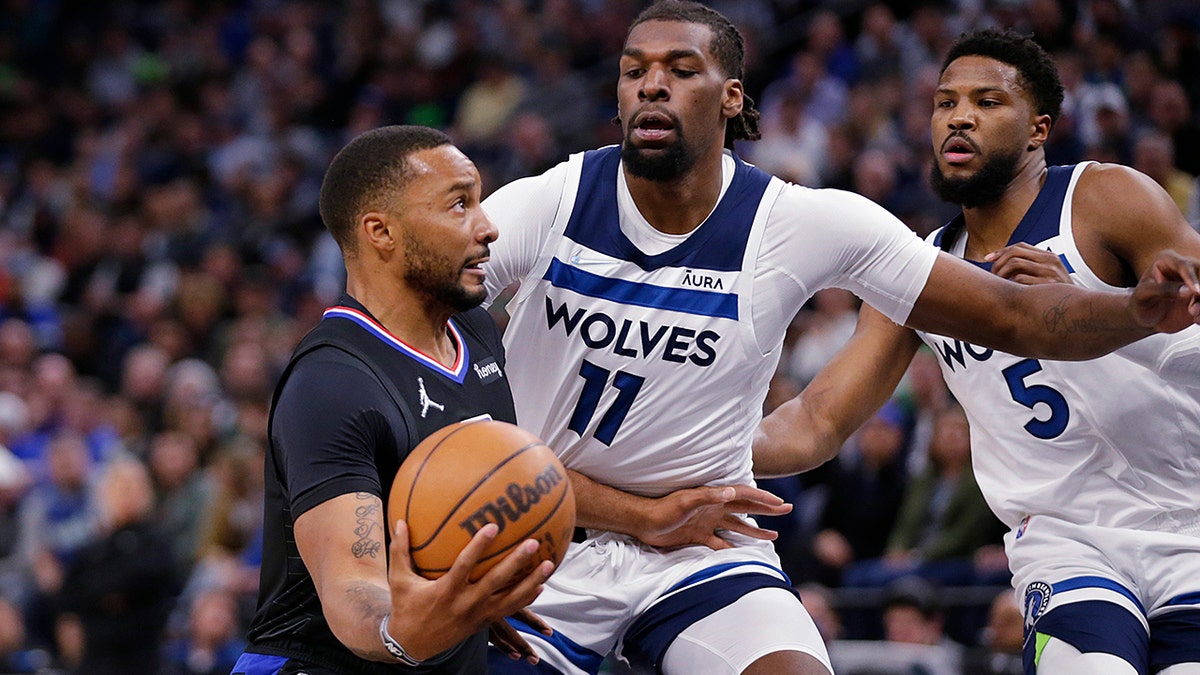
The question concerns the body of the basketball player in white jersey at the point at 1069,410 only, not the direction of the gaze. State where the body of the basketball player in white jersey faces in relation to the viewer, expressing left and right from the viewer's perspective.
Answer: facing the viewer and to the left of the viewer

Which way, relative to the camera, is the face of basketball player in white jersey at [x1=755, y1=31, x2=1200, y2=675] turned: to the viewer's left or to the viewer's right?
to the viewer's left

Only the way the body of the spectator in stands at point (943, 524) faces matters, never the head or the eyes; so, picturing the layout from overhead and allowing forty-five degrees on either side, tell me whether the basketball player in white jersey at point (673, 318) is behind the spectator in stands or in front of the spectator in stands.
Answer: in front

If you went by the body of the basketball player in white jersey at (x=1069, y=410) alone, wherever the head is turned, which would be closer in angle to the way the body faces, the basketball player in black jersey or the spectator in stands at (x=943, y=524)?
the basketball player in black jersey

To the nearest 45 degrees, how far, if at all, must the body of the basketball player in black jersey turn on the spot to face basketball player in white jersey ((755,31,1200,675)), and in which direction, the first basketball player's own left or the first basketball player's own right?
approximately 45° to the first basketball player's own left

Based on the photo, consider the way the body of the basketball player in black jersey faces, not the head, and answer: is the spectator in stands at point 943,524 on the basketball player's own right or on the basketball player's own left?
on the basketball player's own left

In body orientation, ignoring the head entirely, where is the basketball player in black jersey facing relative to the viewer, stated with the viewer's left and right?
facing the viewer and to the right of the viewer

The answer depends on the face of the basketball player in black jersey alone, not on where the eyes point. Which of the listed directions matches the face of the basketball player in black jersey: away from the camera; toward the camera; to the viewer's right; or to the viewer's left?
to the viewer's right

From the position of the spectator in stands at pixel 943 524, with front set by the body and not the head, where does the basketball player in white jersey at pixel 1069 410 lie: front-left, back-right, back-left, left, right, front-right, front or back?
front-left

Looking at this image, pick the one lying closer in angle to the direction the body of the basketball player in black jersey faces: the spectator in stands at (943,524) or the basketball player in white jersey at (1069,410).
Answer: the basketball player in white jersey

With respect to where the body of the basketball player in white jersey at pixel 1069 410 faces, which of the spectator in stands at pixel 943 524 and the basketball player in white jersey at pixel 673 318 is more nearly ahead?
the basketball player in white jersey
